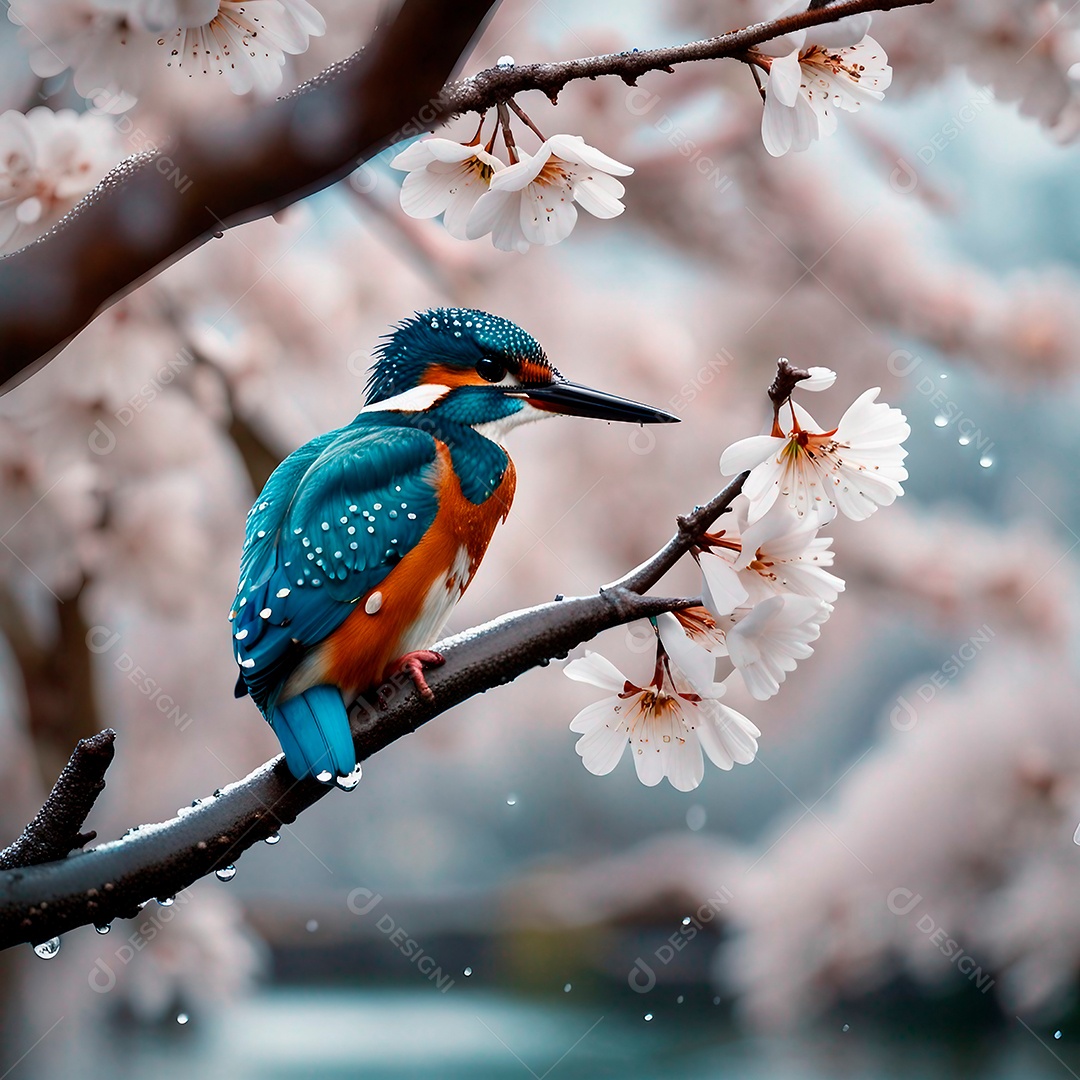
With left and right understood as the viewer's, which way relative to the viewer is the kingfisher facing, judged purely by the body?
facing to the right of the viewer
